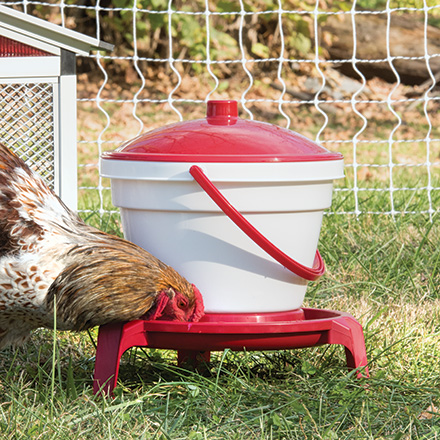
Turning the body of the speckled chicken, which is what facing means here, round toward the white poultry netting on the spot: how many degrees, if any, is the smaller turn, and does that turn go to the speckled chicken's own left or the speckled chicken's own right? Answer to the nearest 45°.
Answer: approximately 90° to the speckled chicken's own left

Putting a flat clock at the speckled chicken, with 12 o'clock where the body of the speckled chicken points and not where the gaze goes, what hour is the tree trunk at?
The tree trunk is roughly at 10 o'clock from the speckled chicken.

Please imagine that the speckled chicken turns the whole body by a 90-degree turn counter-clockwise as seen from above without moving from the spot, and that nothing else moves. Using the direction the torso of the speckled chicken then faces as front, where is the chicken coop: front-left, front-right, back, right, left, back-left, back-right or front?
front

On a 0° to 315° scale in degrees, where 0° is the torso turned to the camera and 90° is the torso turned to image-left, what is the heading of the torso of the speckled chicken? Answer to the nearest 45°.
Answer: approximately 270°
